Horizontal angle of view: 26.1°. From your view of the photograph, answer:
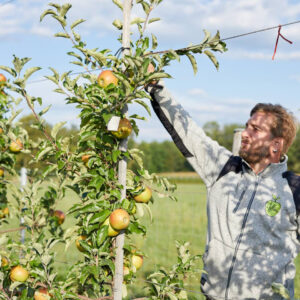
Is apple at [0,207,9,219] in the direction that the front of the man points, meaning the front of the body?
no

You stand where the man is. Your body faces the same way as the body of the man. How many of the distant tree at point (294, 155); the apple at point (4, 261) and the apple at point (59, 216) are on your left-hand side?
0

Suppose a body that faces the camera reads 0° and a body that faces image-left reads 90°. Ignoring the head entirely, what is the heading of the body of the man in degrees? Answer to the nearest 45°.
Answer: approximately 45°

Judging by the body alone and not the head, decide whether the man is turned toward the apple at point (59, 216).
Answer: no

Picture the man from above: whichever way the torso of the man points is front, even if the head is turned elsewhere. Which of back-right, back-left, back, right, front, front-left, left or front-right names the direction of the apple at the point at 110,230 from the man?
front

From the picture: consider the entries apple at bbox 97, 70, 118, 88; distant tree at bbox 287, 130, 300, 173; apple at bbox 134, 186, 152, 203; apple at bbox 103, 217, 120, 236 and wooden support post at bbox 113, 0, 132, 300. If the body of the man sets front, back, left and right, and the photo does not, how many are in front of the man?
4

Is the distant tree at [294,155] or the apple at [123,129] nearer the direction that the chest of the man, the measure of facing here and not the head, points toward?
the apple

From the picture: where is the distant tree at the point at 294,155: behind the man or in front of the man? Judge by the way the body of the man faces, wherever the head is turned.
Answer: behind

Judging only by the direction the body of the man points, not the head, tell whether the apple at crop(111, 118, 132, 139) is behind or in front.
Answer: in front

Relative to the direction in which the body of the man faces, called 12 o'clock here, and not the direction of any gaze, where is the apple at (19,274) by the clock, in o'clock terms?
The apple is roughly at 1 o'clock from the man.

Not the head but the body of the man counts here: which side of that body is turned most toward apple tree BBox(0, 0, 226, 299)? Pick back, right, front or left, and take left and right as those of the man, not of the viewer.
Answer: front

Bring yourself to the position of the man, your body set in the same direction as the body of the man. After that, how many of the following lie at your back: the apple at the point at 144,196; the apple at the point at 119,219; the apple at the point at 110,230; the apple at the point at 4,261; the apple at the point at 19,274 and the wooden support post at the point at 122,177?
0

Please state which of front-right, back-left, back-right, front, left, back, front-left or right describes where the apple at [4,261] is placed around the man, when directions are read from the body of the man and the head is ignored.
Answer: front-right

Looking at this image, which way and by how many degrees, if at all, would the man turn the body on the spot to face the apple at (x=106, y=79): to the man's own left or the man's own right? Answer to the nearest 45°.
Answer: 0° — they already face it

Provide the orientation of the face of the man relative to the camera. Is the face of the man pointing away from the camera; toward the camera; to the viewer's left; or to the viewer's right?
to the viewer's left

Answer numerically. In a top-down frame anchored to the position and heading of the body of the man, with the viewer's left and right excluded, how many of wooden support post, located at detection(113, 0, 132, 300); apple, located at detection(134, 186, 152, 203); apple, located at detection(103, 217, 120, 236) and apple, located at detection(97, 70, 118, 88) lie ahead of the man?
4

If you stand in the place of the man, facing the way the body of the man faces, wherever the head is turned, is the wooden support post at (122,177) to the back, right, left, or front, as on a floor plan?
right

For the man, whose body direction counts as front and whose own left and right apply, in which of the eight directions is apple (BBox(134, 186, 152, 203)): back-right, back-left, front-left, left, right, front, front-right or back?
front
